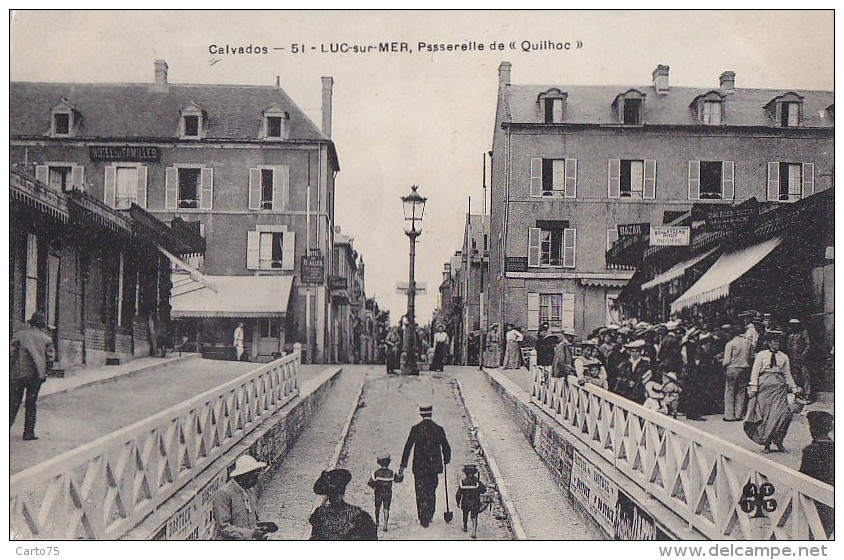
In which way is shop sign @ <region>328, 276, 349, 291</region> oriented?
toward the camera

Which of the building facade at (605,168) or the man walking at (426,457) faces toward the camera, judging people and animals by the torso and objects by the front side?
the building facade

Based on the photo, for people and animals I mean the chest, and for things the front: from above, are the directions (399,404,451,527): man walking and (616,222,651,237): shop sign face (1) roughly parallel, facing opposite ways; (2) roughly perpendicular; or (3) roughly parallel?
roughly parallel, facing opposite ways

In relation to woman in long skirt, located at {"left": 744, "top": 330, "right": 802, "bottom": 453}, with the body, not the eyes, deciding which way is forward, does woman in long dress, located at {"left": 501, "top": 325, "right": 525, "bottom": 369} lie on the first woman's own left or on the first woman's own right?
on the first woman's own right

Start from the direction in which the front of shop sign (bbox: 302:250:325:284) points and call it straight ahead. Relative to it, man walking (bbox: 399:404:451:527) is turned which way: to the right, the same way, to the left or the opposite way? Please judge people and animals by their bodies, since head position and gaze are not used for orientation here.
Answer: the opposite way

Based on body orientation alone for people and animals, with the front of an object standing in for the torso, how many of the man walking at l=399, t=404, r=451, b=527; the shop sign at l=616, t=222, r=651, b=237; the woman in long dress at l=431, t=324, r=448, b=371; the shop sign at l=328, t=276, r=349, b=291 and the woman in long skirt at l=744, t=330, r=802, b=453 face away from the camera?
1

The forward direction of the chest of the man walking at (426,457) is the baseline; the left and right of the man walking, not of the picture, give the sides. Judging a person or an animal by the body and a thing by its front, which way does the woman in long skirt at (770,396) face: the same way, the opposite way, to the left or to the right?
the opposite way

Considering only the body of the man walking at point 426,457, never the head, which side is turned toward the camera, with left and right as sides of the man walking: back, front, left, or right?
back

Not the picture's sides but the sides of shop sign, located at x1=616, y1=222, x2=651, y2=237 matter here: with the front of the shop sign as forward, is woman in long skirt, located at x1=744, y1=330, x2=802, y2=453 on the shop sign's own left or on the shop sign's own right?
on the shop sign's own left

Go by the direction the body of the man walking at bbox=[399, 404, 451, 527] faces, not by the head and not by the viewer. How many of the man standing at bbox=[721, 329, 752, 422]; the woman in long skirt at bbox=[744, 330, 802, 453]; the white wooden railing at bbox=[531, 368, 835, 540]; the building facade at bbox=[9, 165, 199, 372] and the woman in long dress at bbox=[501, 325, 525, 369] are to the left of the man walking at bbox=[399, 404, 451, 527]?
1

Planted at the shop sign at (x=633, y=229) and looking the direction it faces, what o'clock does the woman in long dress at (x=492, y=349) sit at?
The woman in long dress is roughly at 4 o'clock from the shop sign.

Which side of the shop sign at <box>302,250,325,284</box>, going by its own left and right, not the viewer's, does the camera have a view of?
front

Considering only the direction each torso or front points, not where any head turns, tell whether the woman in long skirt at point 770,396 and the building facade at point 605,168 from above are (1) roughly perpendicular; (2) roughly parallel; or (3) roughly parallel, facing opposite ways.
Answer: roughly parallel

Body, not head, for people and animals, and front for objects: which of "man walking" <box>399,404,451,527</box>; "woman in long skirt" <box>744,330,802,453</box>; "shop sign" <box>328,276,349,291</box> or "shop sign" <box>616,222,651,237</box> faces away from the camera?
the man walking
